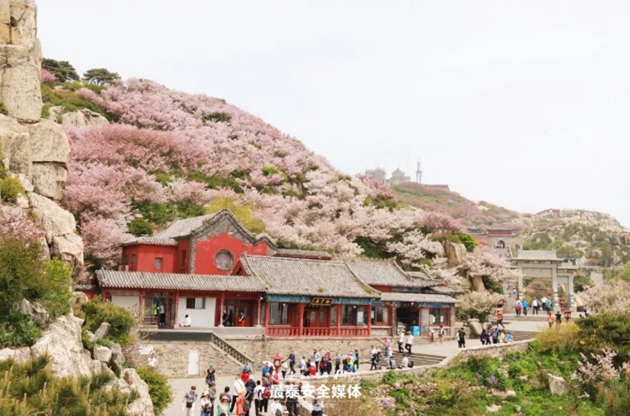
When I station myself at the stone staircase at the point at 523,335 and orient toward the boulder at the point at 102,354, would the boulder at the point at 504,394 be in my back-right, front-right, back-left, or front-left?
front-left

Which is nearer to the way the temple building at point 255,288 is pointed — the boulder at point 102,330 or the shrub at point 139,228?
the boulder

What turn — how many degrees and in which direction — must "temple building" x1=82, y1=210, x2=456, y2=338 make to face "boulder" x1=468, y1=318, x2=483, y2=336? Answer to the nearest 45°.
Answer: approximately 90° to its left

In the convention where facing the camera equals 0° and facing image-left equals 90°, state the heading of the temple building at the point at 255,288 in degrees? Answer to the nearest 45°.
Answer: approximately 0°

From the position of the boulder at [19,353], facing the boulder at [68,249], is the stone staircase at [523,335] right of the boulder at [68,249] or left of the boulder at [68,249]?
right

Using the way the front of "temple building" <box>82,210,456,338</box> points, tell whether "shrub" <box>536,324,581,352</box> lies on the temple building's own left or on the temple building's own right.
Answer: on the temple building's own left

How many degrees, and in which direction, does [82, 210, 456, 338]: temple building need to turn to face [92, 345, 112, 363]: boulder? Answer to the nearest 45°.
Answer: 0° — it already faces it

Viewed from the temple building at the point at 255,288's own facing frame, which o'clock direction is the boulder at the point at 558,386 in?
The boulder is roughly at 10 o'clock from the temple building.

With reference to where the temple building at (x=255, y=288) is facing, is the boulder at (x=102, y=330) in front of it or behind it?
in front

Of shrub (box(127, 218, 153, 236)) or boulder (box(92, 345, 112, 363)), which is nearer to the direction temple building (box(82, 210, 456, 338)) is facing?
the boulder

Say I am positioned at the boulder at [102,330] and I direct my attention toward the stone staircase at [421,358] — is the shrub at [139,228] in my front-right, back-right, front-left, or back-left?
front-left

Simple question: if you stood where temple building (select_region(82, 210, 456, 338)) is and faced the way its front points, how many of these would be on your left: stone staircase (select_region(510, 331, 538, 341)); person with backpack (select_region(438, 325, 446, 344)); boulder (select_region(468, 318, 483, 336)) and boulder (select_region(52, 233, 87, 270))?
3

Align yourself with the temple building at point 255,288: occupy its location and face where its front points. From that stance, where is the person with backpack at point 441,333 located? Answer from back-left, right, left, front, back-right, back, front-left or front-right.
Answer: left

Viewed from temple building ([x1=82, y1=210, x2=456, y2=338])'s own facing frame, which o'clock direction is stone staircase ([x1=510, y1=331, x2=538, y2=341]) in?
The stone staircase is roughly at 9 o'clock from the temple building.

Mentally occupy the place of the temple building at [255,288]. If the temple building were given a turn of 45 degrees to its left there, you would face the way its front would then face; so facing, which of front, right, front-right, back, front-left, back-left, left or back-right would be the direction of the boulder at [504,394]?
front

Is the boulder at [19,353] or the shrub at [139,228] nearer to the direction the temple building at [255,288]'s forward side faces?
the boulder

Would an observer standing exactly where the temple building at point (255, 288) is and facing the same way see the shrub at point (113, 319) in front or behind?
in front
